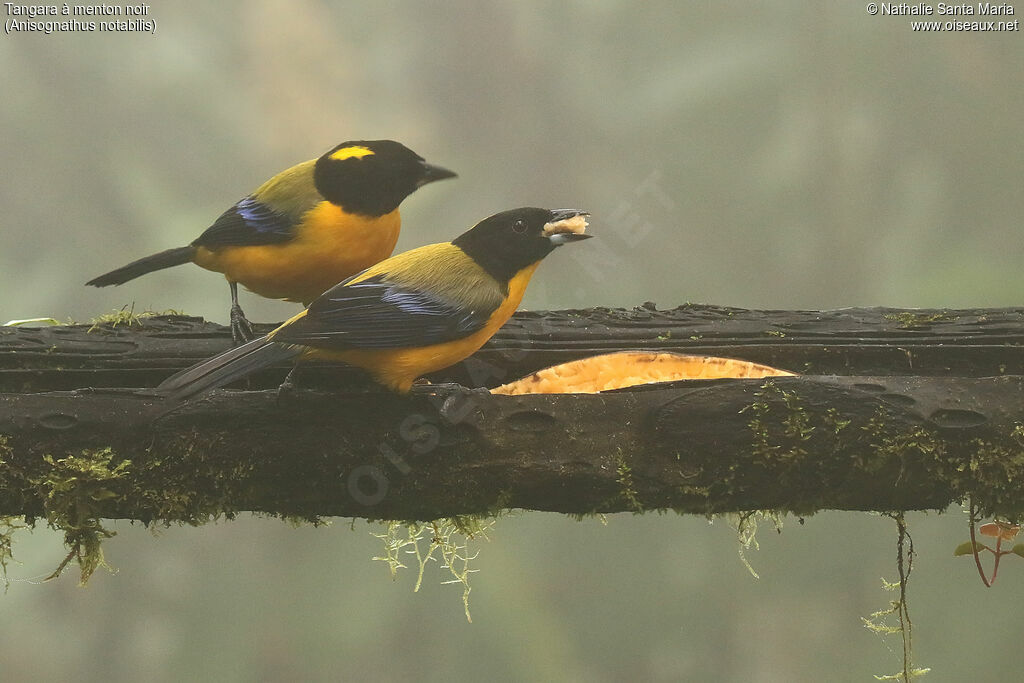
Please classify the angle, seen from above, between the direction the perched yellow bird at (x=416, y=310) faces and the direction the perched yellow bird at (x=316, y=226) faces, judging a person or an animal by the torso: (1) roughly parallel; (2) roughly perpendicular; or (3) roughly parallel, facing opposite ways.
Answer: roughly parallel

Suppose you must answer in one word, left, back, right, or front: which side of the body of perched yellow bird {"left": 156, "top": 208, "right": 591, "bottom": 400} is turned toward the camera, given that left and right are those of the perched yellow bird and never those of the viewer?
right

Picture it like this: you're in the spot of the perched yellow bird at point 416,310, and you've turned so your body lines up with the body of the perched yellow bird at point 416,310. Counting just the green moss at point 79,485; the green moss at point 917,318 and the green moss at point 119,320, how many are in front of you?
1

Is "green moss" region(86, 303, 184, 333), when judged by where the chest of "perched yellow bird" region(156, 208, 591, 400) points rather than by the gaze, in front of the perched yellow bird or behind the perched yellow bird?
behind

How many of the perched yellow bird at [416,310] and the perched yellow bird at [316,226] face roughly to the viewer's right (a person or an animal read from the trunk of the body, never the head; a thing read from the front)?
2

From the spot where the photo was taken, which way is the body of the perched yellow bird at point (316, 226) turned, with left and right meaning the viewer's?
facing to the right of the viewer

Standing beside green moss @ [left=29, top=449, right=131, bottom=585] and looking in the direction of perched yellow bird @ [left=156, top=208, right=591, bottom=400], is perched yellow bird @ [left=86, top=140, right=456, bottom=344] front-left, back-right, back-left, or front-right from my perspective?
front-left

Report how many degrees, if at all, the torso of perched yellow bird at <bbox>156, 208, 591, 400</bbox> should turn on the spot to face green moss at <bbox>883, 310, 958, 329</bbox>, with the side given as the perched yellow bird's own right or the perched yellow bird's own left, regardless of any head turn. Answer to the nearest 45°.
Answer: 0° — it already faces it

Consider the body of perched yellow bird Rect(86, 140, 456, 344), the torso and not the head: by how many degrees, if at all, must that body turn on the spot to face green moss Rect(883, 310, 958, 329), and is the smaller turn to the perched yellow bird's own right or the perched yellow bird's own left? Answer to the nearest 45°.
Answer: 0° — it already faces it
